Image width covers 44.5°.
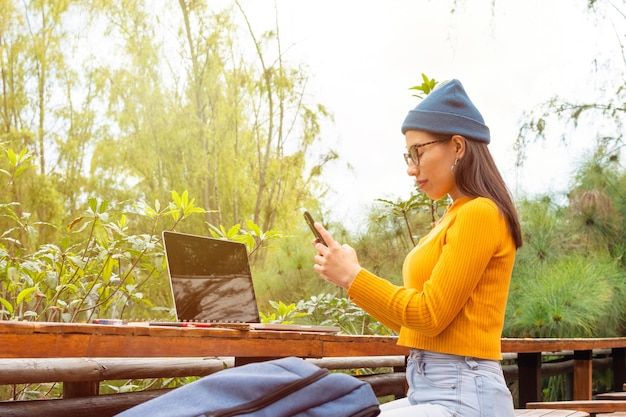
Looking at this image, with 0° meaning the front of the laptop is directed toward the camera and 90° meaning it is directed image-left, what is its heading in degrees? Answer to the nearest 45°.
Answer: approximately 315°

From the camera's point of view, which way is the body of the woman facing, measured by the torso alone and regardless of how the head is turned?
to the viewer's left

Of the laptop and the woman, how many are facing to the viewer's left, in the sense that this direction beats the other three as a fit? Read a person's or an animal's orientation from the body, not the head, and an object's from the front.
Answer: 1

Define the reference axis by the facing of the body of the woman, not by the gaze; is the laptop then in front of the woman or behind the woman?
in front

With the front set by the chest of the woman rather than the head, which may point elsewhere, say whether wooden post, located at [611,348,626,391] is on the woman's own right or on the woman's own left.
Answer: on the woman's own right

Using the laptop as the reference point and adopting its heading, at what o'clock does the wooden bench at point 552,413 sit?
The wooden bench is roughly at 10 o'clock from the laptop.

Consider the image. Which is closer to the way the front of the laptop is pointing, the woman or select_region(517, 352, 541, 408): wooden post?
the woman

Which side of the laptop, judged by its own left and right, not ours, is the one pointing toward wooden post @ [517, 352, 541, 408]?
left

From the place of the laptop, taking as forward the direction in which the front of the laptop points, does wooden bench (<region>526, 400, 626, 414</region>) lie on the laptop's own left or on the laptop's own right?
on the laptop's own left
